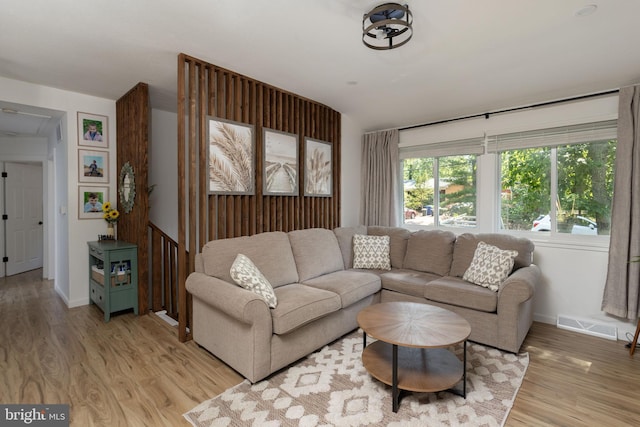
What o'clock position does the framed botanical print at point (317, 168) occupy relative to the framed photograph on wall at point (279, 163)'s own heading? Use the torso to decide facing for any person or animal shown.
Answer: The framed botanical print is roughly at 9 o'clock from the framed photograph on wall.

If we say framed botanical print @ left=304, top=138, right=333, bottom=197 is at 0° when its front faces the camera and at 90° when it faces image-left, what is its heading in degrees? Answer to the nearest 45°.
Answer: approximately 315°

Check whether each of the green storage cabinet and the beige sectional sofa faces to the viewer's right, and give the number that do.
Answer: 0

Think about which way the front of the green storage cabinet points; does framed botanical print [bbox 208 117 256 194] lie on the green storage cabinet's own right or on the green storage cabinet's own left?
on the green storage cabinet's own left

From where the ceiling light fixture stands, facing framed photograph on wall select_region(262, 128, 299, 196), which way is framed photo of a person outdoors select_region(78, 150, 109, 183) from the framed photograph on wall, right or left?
left

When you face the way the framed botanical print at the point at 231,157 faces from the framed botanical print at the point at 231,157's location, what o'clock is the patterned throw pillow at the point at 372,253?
The patterned throw pillow is roughly at 10 o'clock from the framed botanical print.

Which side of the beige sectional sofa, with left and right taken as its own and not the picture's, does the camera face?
front
